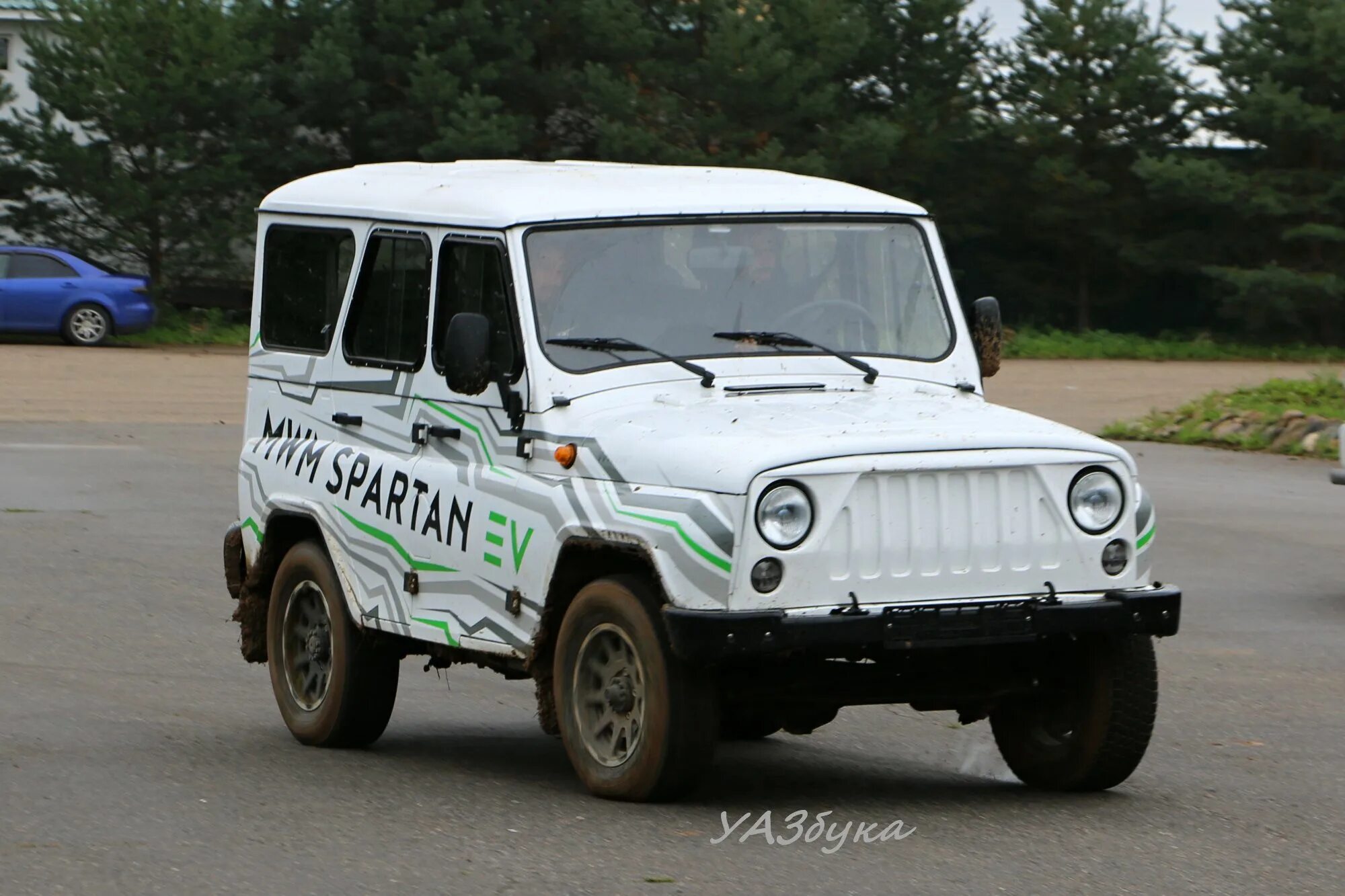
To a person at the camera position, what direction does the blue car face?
facing to the left of the viewer

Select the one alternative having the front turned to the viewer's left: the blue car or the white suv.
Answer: the blue car

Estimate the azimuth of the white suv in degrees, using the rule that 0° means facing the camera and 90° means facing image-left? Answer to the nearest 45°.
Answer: approximately 315°

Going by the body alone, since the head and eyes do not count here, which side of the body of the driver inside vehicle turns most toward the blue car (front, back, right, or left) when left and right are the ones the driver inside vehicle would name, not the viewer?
back

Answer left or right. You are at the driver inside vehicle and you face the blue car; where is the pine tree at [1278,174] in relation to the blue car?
right

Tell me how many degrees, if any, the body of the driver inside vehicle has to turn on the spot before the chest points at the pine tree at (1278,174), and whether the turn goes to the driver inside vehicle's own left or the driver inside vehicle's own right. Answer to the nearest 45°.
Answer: approximately 135° to the driver inside vehicle's own left

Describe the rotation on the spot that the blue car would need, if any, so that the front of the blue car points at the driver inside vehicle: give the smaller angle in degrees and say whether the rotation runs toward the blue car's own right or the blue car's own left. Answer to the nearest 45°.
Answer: approximately 90° to the blue car's own left

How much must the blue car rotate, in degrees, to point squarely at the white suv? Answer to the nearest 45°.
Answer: approximately 90° to its left

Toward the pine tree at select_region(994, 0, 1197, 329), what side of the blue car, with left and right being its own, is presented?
back

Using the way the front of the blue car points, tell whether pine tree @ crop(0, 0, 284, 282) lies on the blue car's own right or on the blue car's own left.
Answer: on the blue car's own right

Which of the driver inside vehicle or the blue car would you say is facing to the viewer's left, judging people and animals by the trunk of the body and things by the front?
the blue car
